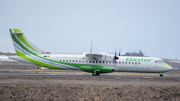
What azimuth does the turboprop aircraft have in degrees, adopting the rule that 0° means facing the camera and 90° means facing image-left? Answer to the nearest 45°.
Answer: approximately 270°
